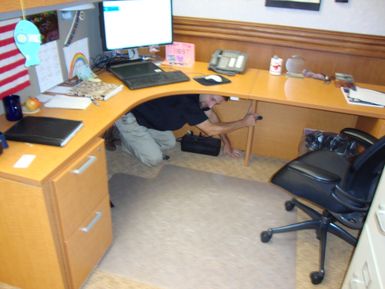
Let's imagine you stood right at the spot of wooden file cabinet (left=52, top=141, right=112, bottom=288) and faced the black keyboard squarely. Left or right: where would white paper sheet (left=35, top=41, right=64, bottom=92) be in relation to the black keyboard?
left

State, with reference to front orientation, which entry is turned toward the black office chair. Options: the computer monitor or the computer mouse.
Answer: the computer monitor

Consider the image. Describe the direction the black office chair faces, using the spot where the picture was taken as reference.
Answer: facing away from the viewer and to the left of the viewer

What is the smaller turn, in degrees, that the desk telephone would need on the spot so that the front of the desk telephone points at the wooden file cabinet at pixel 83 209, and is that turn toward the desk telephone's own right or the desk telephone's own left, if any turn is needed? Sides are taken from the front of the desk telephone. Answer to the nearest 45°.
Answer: approximately 45° to the desk telephone's own right

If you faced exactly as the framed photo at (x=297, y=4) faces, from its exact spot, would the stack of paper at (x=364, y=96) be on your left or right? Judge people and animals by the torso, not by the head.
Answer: on your left

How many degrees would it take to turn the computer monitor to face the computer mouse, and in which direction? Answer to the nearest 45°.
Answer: approximately 45° to its left

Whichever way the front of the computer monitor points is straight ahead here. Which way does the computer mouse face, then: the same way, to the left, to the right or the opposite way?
the opposite way

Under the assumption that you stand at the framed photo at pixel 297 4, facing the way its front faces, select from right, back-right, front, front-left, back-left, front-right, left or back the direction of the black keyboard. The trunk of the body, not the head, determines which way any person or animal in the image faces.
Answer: front-right

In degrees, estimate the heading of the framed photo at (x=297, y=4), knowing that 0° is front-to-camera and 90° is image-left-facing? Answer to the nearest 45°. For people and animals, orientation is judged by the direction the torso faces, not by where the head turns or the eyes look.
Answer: approximately 0°

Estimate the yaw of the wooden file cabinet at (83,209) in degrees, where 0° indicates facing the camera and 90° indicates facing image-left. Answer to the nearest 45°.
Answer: approximately 315°

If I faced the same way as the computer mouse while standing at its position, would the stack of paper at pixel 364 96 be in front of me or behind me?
behind

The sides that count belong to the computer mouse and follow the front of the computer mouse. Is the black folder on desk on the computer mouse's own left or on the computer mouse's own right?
on the computer mouse's own left
